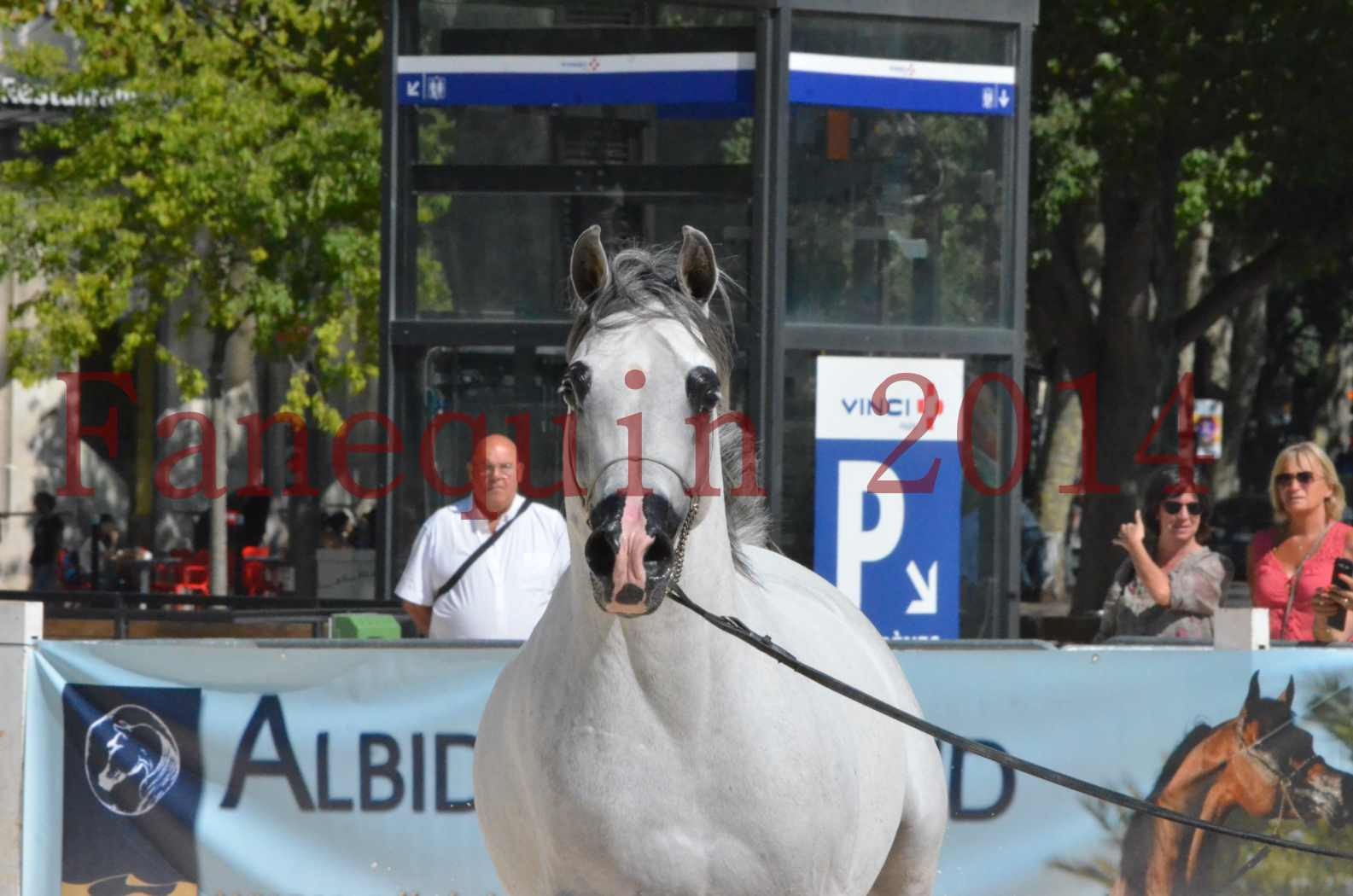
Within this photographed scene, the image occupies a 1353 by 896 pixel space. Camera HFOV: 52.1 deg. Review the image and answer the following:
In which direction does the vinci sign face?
toward the camera

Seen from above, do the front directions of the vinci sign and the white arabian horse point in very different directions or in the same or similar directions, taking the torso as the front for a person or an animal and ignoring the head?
same or similar directions

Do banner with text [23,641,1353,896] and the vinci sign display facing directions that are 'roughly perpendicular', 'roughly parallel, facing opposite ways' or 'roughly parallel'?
roughly parallel

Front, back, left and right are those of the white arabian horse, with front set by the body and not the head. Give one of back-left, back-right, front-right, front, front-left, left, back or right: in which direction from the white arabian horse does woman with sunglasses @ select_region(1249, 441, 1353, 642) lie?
back-left

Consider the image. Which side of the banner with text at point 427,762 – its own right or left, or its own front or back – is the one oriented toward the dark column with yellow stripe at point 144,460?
back

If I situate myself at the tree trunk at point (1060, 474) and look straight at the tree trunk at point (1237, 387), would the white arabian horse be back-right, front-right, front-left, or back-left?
back-right

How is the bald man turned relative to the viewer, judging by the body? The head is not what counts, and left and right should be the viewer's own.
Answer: facing the viewer

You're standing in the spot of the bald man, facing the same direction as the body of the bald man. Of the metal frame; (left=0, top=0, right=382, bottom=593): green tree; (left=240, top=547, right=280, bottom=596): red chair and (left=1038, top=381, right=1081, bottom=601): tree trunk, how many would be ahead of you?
0

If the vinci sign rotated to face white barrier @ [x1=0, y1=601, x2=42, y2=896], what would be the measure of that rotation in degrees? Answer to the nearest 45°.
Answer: approximately 45° to its right

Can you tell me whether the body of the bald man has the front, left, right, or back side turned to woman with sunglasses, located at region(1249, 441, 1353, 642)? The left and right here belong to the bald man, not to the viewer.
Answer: left

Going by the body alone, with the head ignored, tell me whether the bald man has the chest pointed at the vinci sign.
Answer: no

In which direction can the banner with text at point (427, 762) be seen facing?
toward the camera

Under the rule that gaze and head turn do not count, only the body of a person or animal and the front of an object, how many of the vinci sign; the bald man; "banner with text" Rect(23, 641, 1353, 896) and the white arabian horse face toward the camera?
4

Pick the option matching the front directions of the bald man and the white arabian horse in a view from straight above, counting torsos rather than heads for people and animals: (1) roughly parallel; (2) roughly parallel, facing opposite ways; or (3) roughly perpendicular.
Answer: roughly parallel

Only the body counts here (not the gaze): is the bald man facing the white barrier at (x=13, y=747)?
no

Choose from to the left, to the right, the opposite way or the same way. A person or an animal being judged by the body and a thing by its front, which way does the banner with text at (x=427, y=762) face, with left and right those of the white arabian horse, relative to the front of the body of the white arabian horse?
the same way

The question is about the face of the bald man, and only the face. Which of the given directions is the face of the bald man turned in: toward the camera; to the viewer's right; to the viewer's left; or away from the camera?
toward the camera

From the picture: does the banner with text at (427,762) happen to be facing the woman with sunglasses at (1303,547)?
no
